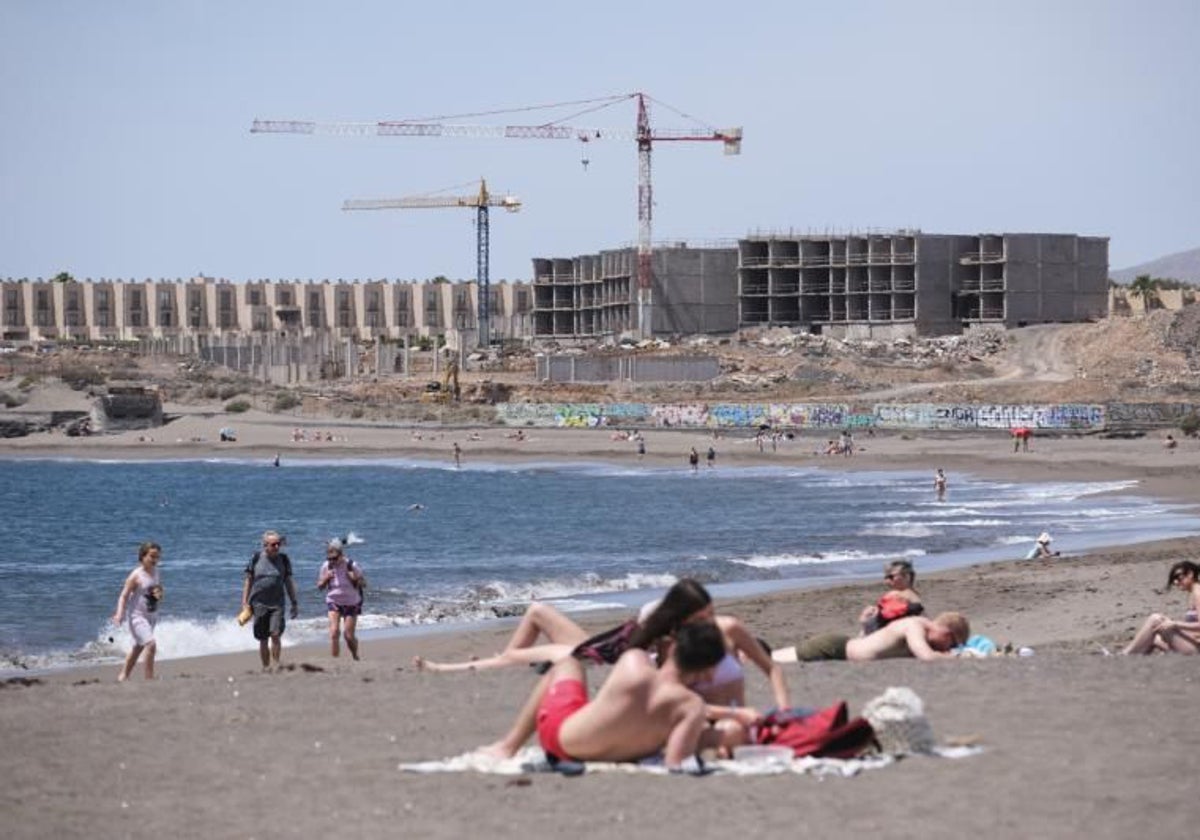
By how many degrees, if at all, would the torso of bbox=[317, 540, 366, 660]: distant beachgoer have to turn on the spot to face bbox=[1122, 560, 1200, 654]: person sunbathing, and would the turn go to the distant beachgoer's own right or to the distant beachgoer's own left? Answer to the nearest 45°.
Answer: approximately 45° to the distant beachgoer's own left

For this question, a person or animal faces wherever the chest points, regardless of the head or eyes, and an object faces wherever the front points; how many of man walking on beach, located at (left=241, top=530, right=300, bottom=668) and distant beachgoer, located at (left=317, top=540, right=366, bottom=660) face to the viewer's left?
0

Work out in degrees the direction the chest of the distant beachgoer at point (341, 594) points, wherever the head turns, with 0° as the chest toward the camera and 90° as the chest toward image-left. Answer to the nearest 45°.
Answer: approximately 0°

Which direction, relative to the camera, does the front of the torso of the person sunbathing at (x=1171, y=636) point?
to the viewer's left

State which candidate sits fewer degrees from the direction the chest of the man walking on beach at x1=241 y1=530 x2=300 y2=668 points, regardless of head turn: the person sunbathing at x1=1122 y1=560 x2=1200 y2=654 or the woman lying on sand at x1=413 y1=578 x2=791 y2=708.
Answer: the woman lying on sand

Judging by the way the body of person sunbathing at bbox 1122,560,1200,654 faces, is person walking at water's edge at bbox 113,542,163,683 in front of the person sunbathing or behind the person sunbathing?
in front

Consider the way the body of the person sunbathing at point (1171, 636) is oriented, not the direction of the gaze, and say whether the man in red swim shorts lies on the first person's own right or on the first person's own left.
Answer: on the first person's own left

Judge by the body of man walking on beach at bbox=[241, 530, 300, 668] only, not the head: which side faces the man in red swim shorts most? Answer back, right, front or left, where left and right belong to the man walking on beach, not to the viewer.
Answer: front

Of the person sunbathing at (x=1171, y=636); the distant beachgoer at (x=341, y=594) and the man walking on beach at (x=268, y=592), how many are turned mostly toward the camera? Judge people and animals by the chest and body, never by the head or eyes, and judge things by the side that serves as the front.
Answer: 2
